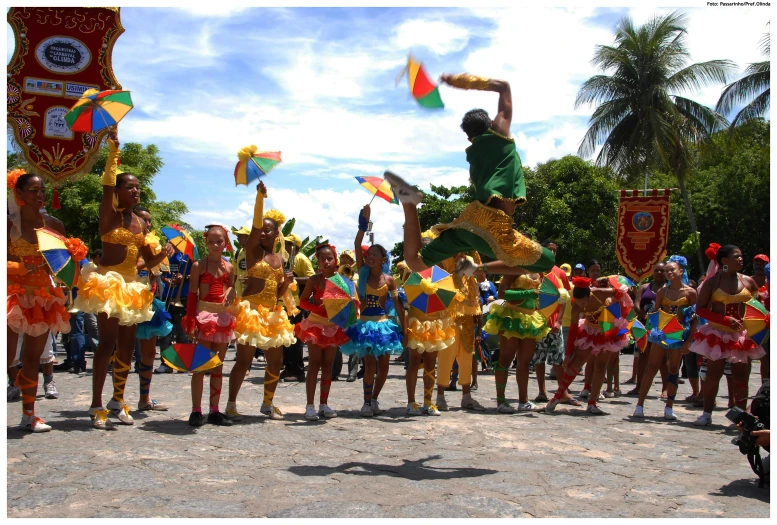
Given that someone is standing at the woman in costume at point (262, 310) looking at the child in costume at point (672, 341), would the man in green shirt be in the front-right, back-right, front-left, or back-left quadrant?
front-right

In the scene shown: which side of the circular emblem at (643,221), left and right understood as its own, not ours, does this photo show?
front

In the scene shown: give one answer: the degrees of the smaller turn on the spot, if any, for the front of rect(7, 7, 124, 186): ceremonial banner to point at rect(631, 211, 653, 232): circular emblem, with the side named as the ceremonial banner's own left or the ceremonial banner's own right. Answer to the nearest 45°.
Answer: approximately 90° to the ceremonial banner's own left

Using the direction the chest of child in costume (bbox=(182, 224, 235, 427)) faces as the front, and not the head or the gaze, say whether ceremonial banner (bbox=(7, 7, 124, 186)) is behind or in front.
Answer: behind

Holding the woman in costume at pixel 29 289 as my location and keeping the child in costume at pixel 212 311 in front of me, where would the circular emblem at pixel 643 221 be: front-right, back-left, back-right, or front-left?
front-left

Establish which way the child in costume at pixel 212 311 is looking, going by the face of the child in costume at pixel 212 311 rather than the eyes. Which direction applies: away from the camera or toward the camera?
toward the camera

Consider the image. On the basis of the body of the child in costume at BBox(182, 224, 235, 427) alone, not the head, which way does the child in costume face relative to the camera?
toward the camera

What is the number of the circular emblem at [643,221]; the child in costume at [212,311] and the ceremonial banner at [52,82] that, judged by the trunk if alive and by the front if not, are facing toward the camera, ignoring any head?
3

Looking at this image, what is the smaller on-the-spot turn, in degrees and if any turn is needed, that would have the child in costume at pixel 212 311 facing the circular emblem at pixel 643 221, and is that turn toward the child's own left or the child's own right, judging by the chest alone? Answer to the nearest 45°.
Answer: approximately 135° to the child's own left

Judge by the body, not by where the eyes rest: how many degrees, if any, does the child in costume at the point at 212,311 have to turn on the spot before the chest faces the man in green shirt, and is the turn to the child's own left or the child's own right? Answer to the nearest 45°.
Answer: approximately 45° to the child's own left

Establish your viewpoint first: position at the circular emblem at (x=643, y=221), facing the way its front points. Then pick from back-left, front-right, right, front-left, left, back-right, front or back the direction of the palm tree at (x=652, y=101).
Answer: back

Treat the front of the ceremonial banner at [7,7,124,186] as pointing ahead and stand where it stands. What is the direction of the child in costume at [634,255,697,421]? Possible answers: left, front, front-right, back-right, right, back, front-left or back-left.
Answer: front-left

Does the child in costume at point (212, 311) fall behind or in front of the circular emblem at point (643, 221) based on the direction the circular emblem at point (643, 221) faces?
in front

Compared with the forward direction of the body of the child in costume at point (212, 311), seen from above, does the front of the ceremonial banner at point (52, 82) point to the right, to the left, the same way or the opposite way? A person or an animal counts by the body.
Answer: the same way

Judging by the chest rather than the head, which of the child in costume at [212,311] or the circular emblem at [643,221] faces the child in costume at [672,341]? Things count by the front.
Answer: the circular emblem

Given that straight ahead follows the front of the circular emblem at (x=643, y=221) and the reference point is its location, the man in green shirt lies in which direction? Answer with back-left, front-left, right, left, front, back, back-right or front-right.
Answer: front
